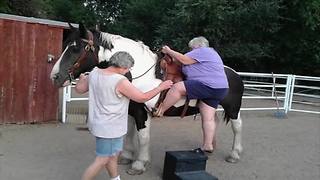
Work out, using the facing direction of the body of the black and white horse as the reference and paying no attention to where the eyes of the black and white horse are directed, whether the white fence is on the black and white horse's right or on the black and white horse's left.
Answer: on the black and white horse's right

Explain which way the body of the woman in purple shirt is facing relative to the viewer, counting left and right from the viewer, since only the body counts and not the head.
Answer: facing away from the viewer and to the left of the viewer

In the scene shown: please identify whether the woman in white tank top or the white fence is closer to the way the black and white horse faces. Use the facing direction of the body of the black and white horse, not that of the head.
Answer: the woman in white tank top

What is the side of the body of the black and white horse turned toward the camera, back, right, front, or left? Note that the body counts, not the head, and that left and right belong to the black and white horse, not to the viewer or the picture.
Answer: left
